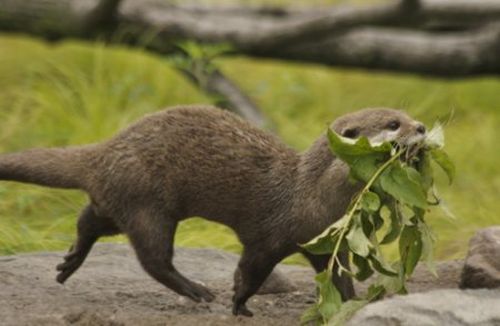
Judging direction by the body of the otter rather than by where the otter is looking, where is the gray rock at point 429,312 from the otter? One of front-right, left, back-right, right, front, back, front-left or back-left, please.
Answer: front-right

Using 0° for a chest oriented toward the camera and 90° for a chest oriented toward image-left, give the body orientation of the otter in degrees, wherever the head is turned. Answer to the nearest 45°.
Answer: approximately 270°

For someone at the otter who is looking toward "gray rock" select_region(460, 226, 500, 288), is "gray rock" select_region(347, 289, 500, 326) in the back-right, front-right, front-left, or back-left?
front-right

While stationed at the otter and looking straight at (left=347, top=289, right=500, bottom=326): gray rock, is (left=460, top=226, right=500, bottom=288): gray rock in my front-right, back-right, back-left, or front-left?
front-left

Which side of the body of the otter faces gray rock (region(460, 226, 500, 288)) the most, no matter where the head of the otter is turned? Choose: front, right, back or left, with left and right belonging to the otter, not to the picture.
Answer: front
